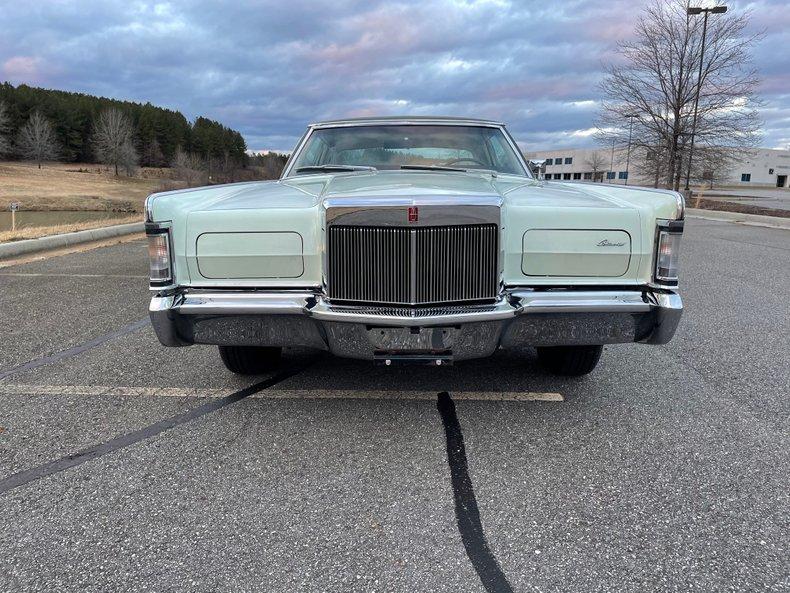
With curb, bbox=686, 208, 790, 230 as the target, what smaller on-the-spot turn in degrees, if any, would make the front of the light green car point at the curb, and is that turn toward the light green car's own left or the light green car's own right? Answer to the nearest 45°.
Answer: approximately 135° to the light green car's own left

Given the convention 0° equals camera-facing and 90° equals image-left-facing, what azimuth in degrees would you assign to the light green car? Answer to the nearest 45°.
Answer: approximately 0°

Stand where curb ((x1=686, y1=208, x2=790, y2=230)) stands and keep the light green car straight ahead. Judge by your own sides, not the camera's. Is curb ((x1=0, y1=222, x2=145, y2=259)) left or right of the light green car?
right

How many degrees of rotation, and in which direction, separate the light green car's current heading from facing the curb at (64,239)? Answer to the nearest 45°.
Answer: approximately 135° to its right
